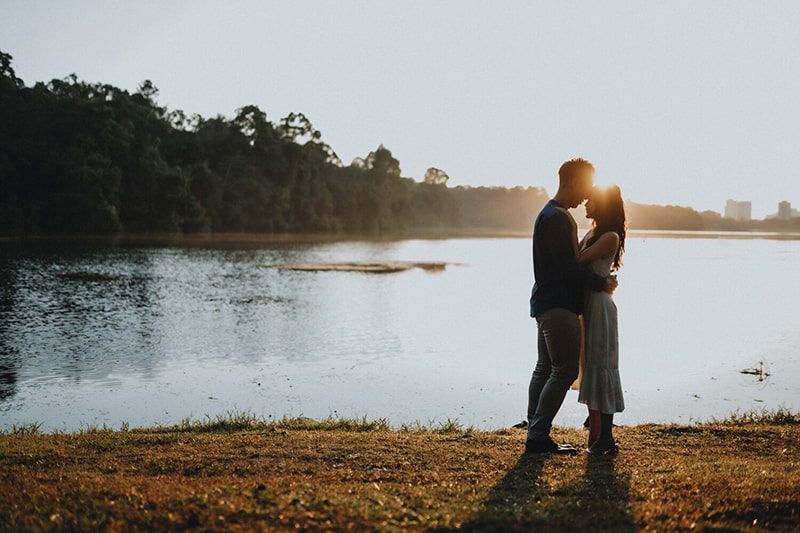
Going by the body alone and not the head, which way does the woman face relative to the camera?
to the viewer's left

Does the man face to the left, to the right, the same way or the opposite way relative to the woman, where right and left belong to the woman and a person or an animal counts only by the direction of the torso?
the opposite way

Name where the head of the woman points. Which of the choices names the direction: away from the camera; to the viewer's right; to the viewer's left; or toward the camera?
to the viewer's left

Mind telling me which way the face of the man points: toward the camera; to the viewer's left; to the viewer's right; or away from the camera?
to the viewer's right

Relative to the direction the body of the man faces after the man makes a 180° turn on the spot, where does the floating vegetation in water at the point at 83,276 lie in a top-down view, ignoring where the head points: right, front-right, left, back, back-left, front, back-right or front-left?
front-right

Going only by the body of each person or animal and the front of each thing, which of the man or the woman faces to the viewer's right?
the man

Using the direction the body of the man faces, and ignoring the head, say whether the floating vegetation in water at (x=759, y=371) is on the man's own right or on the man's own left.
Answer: on the man's own left

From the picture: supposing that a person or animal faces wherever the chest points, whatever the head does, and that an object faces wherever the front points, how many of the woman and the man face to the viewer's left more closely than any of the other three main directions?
1

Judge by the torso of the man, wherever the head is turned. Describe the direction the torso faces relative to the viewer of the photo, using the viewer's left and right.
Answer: facing to the right of the viewer
